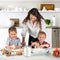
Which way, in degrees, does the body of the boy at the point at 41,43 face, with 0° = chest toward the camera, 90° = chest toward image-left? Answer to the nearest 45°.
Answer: approximately 0°
